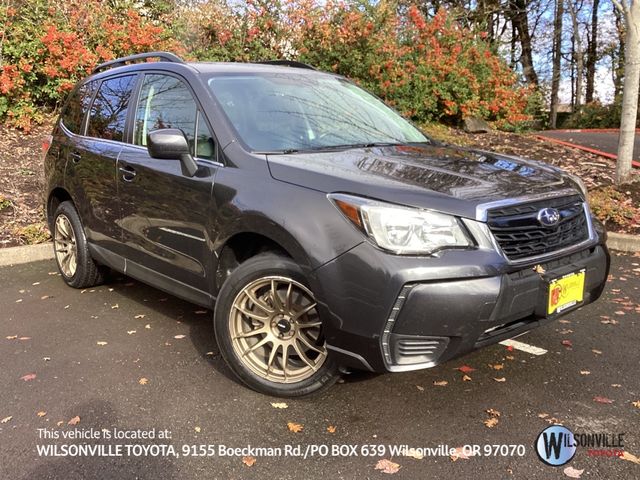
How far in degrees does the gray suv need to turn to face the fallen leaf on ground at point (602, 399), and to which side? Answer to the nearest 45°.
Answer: approximately 45° to its left

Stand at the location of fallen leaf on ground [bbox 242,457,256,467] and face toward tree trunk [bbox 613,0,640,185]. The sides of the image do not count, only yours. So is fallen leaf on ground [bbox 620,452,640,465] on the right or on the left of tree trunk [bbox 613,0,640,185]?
right

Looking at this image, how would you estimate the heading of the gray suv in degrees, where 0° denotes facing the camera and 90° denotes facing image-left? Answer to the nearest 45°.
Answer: approximately 315°

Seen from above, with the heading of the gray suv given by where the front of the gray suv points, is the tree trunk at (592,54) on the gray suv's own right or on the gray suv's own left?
on the gray suv's own left

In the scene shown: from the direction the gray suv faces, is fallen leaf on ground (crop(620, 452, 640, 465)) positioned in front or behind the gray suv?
in front

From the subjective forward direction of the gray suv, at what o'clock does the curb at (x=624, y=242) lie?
The curb is roughly at 9 o'clock from the gray suv.

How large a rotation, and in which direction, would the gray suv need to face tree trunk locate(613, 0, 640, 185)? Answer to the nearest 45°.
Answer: approximately 90° to its left
